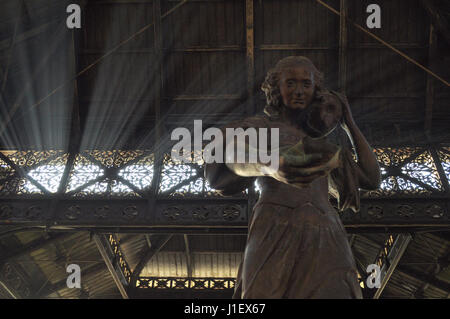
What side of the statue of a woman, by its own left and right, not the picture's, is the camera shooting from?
front

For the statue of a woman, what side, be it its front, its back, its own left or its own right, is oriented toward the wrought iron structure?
back

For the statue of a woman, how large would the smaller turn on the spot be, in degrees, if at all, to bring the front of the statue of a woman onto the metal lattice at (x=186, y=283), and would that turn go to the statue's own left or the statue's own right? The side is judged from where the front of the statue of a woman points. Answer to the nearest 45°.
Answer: approximately 180°
